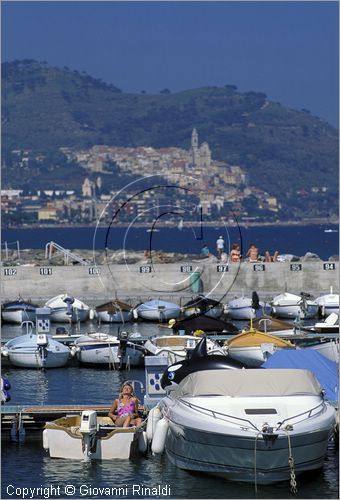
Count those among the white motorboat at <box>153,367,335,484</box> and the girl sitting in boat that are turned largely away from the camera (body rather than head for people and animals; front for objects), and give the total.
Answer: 0

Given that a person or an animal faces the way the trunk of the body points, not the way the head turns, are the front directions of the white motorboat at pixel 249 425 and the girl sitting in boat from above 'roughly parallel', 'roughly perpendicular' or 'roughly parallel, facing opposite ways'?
roughly parallel

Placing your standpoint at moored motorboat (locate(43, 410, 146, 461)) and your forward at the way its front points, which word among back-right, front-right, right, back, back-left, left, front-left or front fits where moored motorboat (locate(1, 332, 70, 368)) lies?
front

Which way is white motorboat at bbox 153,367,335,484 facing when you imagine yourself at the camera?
facing the viewer

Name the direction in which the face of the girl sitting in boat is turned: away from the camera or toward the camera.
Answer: toward the camera

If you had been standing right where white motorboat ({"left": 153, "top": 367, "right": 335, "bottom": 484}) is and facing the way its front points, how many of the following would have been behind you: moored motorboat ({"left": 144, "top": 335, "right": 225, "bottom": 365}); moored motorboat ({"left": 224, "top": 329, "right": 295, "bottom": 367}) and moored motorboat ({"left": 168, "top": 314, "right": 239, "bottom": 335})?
3
